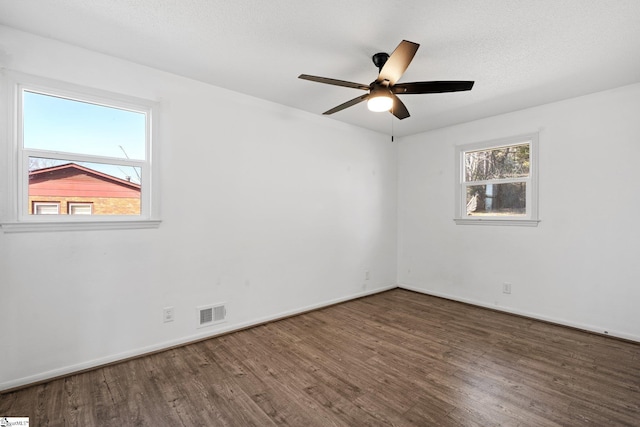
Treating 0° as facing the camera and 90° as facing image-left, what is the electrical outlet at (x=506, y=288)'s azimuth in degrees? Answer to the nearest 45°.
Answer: approximately 0°

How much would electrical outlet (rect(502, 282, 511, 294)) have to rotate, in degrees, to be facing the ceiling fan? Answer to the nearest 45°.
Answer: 0° — it already faces it

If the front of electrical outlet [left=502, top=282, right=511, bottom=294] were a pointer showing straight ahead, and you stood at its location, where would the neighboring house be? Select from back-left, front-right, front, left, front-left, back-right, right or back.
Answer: front-right
